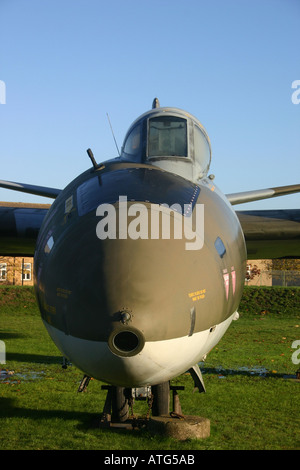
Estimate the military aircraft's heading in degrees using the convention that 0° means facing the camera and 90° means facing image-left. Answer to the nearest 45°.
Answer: approximately 0°
